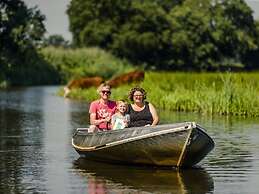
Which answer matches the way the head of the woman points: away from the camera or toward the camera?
toward the camera

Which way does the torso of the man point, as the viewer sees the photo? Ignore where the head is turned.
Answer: toward the camera

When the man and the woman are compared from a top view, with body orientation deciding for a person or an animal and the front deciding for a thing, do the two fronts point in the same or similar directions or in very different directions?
same or similar directions

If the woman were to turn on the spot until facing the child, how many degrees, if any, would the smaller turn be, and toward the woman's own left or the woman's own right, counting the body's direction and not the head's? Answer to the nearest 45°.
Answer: approximately 90° to the woman's own right

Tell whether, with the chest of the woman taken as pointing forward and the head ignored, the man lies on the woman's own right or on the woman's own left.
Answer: on the woman's own right

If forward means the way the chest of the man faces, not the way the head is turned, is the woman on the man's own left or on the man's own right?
on the man's own left

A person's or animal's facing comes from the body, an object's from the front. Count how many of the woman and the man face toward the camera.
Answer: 2

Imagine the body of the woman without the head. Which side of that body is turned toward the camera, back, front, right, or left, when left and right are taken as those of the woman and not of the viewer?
front
